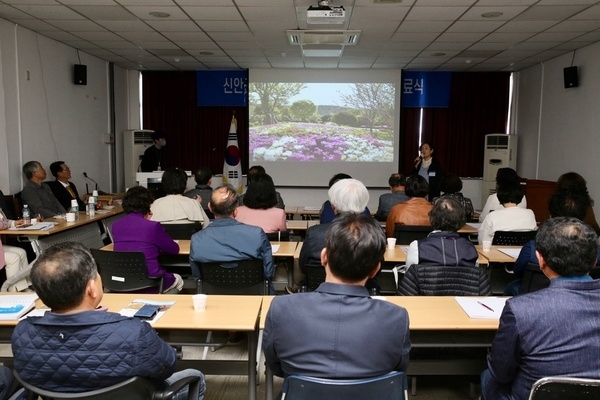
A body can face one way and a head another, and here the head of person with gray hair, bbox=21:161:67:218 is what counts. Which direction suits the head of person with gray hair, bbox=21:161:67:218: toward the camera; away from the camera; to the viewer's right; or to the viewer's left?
to the viewer's right

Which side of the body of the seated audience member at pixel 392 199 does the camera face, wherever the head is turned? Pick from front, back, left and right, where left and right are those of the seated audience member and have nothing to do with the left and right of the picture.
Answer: back

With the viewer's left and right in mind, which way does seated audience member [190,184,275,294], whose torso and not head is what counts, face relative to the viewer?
facing away from the viewer

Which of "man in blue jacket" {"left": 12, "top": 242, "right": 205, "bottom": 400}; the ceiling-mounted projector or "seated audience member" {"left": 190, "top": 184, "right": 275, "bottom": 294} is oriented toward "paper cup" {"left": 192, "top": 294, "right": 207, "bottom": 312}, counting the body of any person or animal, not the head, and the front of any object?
the man in blue jacket

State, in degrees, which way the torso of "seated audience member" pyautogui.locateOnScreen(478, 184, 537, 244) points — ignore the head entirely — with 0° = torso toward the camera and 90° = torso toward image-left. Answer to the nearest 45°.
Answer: approximately 180°

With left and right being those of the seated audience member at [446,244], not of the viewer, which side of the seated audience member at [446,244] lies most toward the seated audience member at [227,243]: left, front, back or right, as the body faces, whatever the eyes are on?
left

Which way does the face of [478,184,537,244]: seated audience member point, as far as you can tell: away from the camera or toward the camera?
away from the camera

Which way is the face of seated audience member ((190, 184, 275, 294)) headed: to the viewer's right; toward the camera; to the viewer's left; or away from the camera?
away from the camera

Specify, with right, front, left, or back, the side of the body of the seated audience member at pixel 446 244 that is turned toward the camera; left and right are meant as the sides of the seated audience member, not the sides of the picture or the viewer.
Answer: back

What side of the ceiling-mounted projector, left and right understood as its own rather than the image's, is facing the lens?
back

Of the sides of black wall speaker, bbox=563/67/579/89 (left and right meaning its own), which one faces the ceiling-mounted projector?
front

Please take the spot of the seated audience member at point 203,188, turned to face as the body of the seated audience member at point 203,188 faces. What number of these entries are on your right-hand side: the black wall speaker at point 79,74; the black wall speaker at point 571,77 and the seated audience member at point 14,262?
1

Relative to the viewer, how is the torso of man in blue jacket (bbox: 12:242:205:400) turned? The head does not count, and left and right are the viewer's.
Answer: facing away from the viewer and to the right of the viewer

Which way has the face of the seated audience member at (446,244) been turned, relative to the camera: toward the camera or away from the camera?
away from the camera

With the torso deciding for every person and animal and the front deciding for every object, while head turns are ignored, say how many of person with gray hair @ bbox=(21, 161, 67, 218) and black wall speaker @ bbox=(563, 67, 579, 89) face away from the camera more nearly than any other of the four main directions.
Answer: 0

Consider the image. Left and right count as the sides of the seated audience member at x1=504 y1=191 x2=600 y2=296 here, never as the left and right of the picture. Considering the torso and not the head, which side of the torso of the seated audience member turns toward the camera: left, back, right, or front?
back

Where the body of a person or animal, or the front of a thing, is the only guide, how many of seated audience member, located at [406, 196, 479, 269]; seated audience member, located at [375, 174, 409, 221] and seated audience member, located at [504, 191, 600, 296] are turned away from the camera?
3

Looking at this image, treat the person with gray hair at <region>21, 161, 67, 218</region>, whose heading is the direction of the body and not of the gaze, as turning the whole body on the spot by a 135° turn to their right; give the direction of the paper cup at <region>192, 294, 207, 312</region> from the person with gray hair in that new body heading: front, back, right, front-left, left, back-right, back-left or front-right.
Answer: front-left

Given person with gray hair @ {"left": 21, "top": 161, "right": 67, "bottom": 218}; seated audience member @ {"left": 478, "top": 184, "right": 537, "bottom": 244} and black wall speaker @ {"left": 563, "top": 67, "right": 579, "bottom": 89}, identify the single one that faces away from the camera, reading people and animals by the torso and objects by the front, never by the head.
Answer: the seated audience member

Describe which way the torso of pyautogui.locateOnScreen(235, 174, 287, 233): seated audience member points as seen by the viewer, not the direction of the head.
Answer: away from the camera

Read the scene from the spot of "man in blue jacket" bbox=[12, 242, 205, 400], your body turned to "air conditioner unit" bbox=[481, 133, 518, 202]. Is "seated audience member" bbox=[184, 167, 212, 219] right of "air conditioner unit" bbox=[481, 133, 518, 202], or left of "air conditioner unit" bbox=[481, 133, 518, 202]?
left
